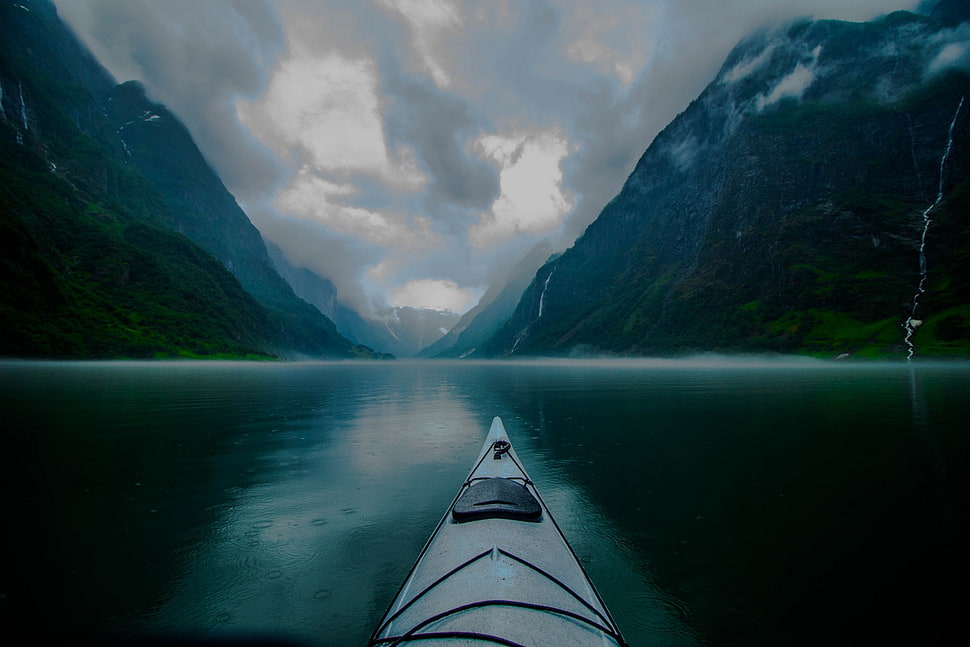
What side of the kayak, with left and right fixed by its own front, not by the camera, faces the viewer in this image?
back
